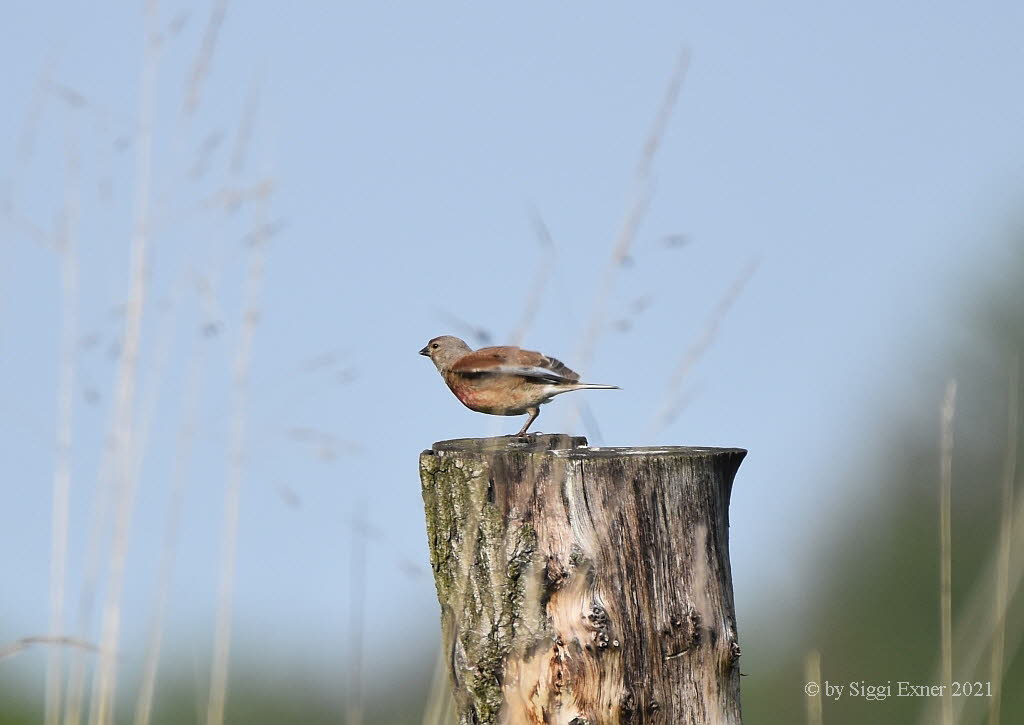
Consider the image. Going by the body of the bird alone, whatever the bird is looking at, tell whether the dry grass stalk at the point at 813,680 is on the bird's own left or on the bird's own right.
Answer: on the bird's own left

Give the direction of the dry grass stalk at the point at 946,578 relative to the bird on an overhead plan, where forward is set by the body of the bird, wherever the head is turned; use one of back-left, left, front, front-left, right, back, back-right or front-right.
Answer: back-left

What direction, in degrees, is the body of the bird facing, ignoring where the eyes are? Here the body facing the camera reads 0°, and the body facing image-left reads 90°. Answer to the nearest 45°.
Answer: approximately 90°
